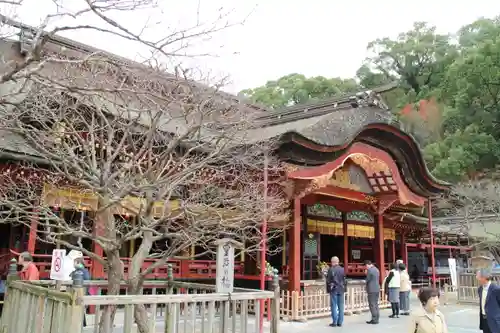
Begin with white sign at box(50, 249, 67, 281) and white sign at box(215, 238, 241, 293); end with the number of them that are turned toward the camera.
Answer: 2

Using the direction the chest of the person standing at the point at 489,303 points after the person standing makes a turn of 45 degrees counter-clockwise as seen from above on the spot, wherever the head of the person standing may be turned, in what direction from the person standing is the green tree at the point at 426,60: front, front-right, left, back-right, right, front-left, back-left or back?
back

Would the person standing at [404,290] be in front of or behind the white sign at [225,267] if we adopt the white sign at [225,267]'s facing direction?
behind

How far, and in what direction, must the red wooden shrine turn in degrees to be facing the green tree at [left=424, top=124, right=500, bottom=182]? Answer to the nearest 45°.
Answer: approximately 90° to its left

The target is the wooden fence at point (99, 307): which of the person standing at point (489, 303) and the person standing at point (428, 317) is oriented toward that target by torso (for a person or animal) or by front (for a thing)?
the person standing at point (489, 303)

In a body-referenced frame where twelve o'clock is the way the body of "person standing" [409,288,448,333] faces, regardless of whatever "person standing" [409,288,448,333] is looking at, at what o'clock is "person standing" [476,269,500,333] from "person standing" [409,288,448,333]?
"person standing" [476,269,500,333] is roughly at 8 o'clock from "person standing" [409,288,448,333].

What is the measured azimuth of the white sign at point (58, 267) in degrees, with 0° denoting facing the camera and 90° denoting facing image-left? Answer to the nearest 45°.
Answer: approximately 0°

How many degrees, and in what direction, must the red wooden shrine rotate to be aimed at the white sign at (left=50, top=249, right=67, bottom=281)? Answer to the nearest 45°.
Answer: approximately 90° to its right

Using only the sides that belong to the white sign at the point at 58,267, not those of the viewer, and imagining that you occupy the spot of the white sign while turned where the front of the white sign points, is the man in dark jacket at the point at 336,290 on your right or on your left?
on your left

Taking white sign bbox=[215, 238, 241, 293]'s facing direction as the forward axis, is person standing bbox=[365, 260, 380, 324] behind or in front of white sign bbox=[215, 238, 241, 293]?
behind
